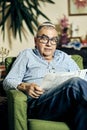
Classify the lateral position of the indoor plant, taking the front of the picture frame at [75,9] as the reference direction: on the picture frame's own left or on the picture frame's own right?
on the picture frame's own right

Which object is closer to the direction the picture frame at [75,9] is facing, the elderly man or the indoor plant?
the elderly man

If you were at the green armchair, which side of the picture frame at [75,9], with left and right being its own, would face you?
front

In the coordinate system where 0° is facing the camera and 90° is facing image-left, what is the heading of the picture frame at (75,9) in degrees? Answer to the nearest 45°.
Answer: approximately 0°

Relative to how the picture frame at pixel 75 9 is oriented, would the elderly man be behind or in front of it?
in front
